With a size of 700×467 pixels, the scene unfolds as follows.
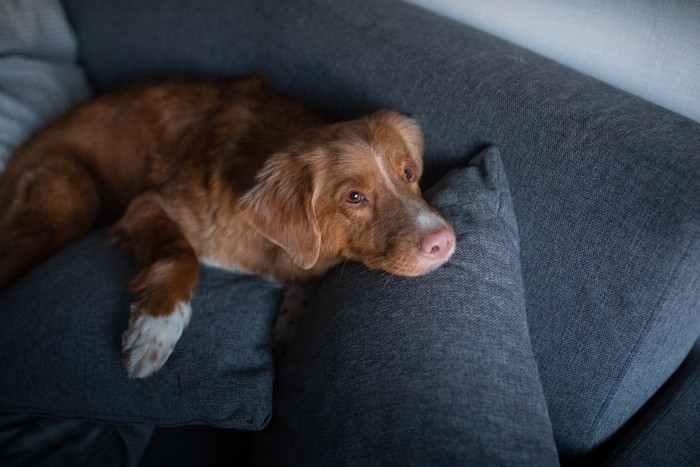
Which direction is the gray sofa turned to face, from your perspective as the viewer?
facing the viewer and to the left of the viewer

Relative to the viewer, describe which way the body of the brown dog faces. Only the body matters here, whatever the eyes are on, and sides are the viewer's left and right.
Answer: facing the viewer and to the right of the viewer
